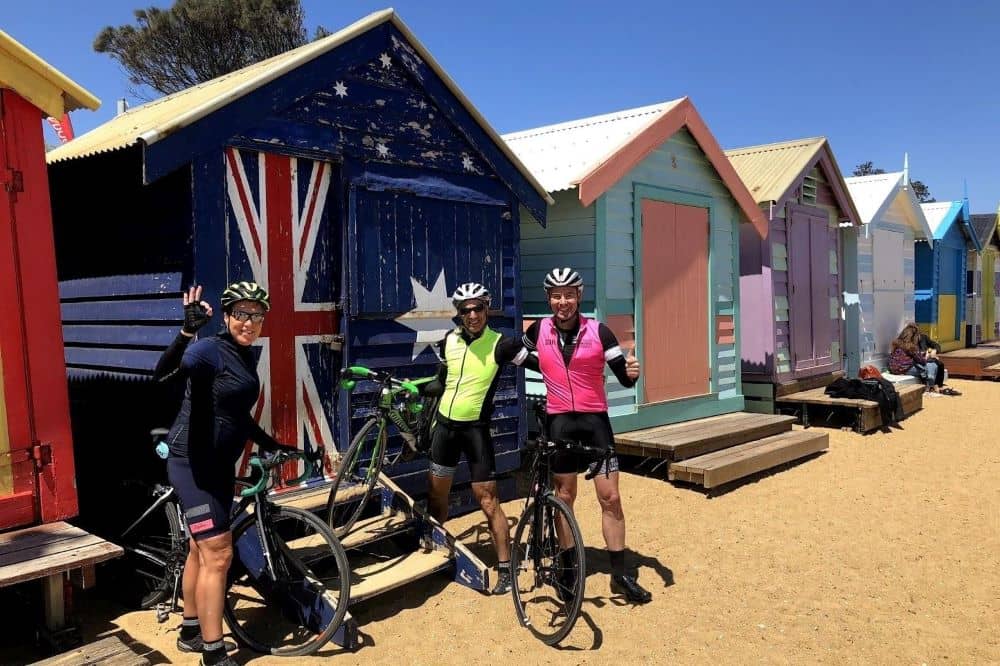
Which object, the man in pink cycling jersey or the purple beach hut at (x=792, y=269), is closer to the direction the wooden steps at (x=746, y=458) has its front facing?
the man in pink cycling jersey

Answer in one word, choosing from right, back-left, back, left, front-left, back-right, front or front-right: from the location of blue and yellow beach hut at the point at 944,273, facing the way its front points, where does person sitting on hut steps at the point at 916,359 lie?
front-right

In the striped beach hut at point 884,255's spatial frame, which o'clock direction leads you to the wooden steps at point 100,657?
The wooden steps is roughly at 2 o'clock from the striped beach hut.

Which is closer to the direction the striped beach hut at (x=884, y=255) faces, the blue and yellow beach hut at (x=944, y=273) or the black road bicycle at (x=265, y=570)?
the black road bicycle

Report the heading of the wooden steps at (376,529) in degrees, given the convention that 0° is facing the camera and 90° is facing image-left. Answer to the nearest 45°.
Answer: approximately 315°

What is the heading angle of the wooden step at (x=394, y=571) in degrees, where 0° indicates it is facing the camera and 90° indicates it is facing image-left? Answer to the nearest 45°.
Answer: approximately 315°

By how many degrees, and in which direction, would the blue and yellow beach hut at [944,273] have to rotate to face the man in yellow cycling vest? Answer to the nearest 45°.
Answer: approximately 45° to its right
